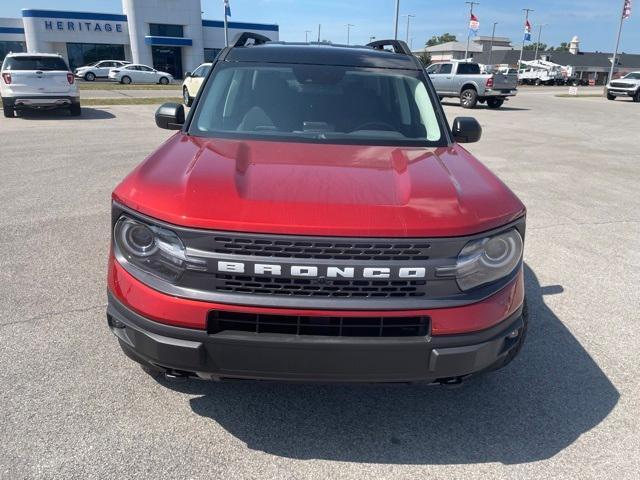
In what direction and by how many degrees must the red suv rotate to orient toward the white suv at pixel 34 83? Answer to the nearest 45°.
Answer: approximately 135° to its right

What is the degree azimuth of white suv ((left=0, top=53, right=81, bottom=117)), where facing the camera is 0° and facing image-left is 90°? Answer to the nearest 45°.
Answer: approximately 180°

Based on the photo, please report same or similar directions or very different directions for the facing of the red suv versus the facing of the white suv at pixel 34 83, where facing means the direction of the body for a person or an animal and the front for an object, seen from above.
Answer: very different directions

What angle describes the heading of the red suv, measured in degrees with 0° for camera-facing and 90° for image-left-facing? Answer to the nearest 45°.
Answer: approximately 0°

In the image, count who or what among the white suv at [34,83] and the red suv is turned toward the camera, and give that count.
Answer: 1

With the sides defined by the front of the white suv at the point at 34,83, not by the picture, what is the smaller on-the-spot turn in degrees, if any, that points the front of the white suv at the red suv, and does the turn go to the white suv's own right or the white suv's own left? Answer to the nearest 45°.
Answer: approximately 180°
